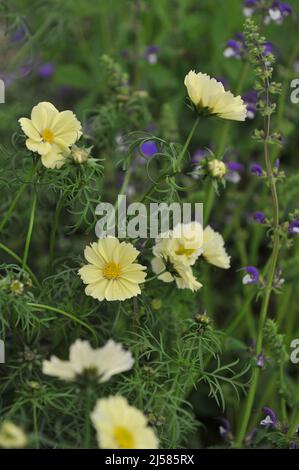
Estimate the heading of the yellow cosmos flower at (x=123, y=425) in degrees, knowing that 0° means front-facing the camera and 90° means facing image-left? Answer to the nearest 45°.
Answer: approximately 0°

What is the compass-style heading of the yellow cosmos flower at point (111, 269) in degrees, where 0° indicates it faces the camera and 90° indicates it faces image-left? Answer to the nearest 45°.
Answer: approximately 0°

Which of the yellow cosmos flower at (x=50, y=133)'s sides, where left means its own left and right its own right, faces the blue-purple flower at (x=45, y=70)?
back
